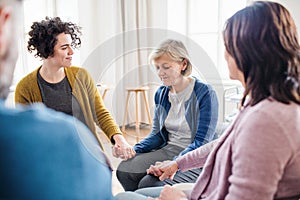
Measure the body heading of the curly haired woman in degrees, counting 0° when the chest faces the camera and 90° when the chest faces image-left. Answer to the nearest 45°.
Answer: approximately 315°
